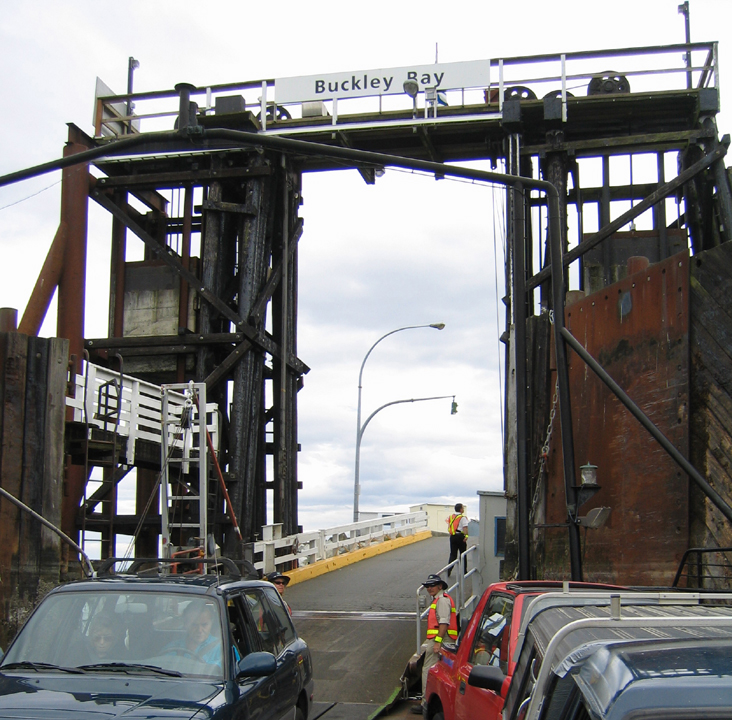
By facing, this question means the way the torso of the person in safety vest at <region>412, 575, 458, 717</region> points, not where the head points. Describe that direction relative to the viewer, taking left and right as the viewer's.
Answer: facing the viewer and to the left of the viewer

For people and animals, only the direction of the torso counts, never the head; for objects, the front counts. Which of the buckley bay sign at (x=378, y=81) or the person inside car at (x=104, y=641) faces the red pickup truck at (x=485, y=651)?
the buckley bay sign

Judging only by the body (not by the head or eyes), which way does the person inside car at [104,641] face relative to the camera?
toward the camera

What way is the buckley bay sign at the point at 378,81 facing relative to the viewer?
toward the camera

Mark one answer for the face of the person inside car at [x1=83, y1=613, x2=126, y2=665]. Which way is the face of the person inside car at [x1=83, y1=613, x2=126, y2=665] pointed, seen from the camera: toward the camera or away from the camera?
toward the camera

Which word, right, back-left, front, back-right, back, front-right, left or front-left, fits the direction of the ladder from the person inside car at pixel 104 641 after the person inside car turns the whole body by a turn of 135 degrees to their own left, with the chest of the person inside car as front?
front-left

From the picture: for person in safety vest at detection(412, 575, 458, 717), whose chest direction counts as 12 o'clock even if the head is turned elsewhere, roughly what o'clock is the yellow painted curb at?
The yellow painted curb is roughly at 4 o'clock from the person in safety vest.

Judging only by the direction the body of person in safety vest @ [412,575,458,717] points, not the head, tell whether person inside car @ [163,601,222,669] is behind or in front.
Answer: in front

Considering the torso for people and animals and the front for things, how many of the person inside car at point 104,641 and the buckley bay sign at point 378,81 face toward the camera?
2

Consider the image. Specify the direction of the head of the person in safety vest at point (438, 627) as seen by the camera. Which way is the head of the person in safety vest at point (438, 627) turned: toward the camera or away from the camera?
toward the camera

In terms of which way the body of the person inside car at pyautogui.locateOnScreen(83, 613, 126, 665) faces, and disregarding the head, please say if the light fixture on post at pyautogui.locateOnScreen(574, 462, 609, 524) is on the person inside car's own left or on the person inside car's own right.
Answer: on the person inside car's own left

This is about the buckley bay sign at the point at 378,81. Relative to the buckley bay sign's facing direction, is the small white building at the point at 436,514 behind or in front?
behind

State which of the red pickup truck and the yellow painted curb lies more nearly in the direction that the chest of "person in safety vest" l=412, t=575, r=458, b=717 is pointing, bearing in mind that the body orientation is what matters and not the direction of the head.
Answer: the red pickup truck

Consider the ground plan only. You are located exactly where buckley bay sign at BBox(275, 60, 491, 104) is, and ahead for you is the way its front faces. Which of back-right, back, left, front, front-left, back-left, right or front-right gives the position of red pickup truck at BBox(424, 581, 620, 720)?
front
